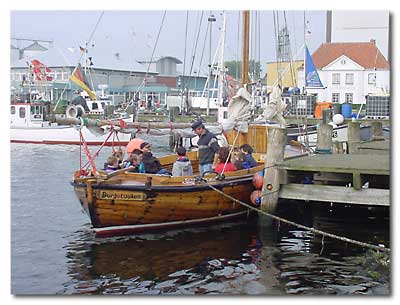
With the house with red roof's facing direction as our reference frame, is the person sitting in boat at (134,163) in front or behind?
in front

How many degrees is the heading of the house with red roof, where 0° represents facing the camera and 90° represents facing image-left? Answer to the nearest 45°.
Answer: approximately 0°

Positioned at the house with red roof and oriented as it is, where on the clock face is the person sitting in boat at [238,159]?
The person sitting in boat is roughly at 12 o'clock from the house with red roof.
